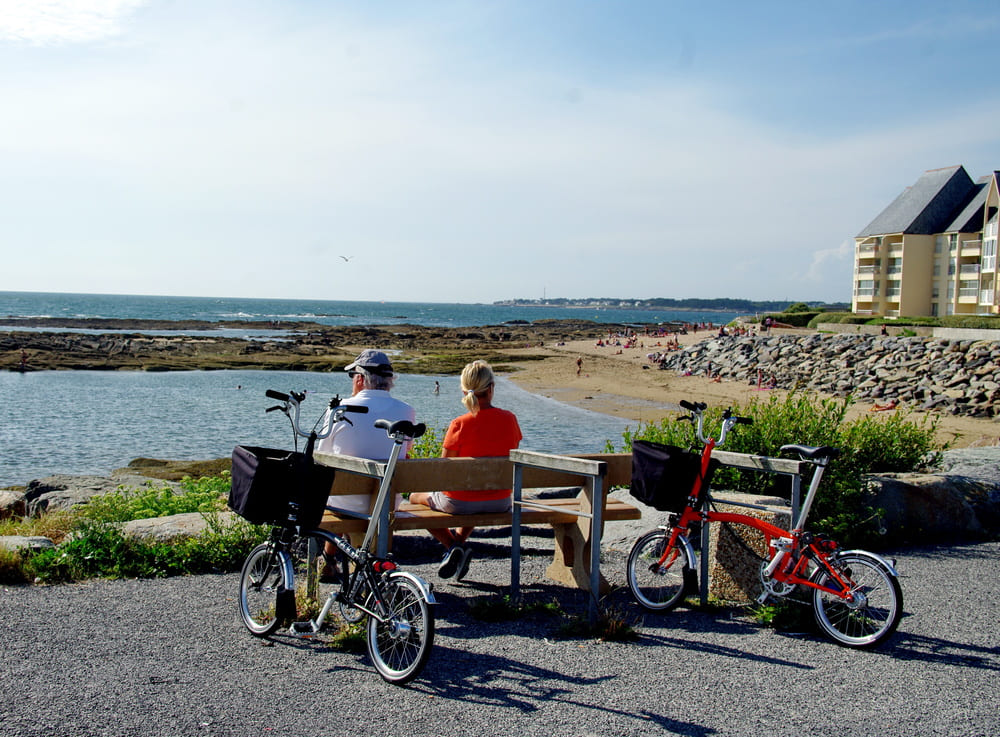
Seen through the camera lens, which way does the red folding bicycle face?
facing away from the viewer and to the left of the viewer

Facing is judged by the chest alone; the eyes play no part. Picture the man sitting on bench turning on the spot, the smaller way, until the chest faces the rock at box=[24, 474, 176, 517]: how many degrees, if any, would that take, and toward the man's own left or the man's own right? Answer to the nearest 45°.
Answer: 0° — they already face it

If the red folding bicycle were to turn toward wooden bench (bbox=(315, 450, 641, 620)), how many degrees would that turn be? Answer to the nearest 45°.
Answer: approximately 45° to its left

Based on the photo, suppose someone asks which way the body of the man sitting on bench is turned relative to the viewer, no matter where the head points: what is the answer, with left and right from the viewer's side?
facing away from the viewer and to the left of the viewer

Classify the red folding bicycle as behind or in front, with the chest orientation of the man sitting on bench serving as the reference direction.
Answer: behind

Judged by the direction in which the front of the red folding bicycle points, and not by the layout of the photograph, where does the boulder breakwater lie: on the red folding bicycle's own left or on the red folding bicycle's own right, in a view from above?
on the red folding bicycle's own right
